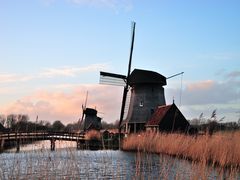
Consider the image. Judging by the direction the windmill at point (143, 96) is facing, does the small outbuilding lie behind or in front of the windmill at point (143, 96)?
behind

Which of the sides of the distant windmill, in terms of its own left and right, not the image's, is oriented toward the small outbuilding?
left

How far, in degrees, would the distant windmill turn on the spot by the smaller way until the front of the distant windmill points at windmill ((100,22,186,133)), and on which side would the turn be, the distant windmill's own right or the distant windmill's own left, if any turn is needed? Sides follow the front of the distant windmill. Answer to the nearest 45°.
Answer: approximately 90° to the distant windmill's own left

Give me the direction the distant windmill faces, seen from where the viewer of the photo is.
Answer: facing to the left of the viewer
